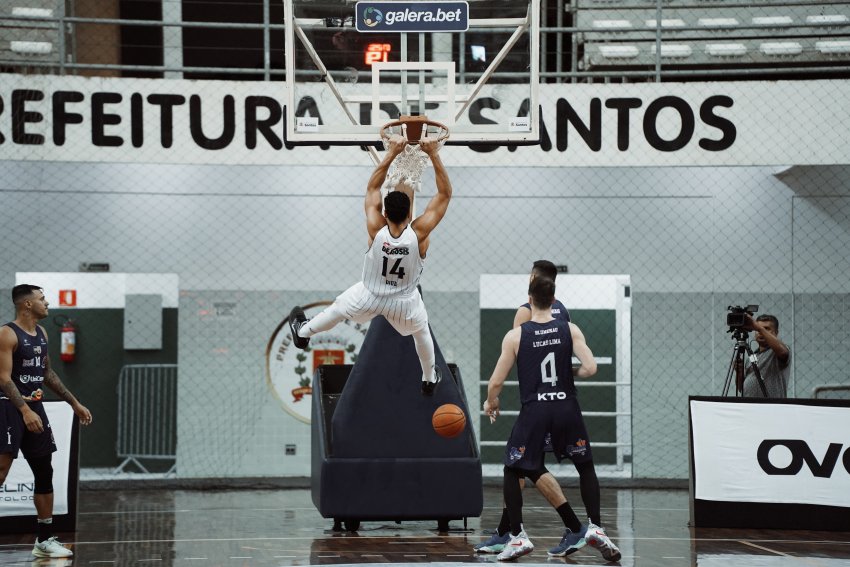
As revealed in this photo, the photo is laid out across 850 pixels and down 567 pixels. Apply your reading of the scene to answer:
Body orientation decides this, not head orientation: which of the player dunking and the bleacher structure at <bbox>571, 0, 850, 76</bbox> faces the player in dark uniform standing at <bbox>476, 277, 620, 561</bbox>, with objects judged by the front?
the bleacher structure

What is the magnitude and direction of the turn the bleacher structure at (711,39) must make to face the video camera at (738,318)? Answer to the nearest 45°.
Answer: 0° — it already faces it

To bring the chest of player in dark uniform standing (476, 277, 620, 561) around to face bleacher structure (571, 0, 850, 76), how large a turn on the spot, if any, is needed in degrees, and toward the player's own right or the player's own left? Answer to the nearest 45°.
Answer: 0° — they already face it

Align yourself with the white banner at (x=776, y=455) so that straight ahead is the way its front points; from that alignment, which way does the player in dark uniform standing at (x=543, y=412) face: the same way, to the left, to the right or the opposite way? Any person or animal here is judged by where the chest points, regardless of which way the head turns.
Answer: the opposite way

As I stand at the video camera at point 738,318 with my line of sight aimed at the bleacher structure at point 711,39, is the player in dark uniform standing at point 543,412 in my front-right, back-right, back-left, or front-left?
back-left

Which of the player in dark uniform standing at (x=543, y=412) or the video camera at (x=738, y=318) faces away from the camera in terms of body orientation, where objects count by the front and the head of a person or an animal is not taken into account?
the player in dark uniform standing

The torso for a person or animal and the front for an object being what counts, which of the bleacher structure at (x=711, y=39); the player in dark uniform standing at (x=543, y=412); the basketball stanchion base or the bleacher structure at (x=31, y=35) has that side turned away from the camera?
the player in dark uniform standing

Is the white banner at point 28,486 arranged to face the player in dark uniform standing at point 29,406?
yes

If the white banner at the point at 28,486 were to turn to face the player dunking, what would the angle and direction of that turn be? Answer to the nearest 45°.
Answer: approximately 45° to its left

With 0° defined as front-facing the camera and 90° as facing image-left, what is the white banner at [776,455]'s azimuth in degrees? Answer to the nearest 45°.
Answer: approximately 0°

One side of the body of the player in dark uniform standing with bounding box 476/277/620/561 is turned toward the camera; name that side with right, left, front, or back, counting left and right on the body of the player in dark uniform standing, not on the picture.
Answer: back

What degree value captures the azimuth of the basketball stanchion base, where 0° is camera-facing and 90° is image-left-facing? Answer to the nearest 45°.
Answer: approximately 0°

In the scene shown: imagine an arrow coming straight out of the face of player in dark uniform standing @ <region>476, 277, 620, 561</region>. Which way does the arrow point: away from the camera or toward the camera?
away from the camera

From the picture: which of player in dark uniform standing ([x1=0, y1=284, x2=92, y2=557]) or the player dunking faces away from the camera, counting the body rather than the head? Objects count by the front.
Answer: the player dunking

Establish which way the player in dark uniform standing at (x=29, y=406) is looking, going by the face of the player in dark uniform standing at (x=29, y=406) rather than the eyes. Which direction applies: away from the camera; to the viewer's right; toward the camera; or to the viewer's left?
to the viewer's right
